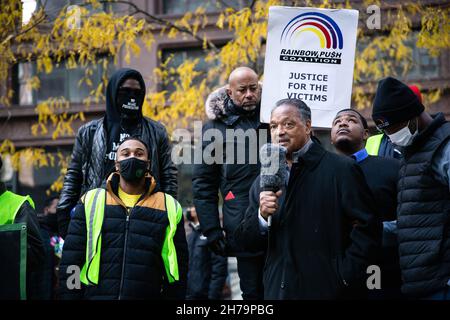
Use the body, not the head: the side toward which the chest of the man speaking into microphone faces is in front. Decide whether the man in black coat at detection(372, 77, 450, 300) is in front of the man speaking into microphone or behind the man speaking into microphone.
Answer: behind

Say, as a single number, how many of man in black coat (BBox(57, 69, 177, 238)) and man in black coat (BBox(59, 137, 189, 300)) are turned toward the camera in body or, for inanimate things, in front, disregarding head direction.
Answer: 2

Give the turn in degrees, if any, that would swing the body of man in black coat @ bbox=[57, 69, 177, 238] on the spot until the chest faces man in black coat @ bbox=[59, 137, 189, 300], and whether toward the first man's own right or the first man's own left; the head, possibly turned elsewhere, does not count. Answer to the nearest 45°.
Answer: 0° — they already face them

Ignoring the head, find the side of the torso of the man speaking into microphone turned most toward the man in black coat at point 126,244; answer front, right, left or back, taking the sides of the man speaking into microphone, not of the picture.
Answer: right

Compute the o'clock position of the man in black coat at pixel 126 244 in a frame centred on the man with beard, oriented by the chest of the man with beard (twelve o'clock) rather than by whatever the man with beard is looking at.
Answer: The man in black coat is roughly at 1 o'clock from the man with beard.

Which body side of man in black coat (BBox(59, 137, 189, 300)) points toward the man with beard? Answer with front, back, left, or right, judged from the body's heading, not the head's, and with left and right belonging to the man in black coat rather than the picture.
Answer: left

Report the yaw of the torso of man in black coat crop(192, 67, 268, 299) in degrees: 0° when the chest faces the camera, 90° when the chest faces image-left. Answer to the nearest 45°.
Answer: approximately 315°

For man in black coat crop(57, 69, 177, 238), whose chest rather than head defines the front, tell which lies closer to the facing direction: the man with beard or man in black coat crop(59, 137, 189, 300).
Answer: the man in black coat

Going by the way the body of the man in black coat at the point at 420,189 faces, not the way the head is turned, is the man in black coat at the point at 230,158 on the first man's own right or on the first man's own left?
on the first man's own right

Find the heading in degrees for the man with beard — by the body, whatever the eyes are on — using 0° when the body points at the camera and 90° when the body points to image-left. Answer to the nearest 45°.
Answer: approximately 45°

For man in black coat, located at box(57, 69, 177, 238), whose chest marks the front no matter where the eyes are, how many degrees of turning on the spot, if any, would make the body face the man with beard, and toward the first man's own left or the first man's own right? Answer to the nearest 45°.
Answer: approximately 45° to the first man's own left
